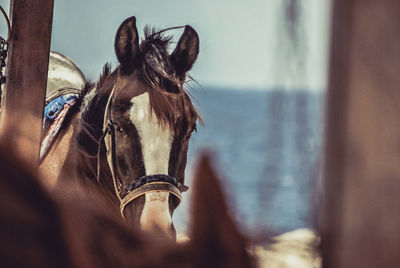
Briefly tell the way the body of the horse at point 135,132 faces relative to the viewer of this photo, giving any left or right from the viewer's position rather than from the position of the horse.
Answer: facing the viewer and to the right of the viewer

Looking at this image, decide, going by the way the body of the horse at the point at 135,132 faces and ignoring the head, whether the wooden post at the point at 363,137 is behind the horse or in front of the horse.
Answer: in front

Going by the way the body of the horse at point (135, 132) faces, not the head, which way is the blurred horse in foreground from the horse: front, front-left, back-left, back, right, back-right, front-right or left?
front-right
